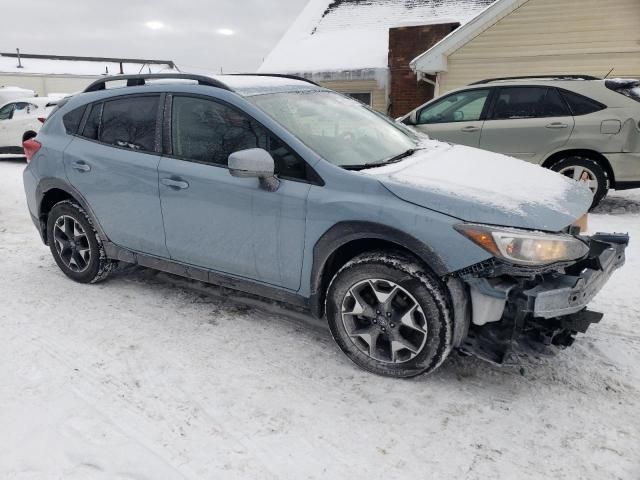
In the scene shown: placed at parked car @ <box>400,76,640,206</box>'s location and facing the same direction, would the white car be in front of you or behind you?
in front

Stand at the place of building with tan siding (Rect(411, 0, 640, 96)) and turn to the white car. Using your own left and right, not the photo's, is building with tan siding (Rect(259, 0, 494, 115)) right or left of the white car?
right

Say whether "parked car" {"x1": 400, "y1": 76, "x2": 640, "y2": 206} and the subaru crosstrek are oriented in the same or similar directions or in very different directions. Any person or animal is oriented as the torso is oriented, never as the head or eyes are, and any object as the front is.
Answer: very different directions

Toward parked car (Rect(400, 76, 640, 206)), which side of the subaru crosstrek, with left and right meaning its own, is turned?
left

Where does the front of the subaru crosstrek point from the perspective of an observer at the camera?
facing the viewer and to the right of the viewer

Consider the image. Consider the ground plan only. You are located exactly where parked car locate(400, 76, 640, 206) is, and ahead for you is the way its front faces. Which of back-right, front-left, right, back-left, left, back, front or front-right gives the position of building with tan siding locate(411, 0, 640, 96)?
right

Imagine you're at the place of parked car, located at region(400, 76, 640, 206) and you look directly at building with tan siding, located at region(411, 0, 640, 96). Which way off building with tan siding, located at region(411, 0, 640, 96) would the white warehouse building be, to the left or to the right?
left

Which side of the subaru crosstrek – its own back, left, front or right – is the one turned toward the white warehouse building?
back

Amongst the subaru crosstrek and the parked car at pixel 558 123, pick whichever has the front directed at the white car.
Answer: the parked car

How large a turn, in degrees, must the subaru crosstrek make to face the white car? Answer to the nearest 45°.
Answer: approximately 180°

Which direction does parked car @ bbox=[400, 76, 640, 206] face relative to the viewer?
to the viewer's left

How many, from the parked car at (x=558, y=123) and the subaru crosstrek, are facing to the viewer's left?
1

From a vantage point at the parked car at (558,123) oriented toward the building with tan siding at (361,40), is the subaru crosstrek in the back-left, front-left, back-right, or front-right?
back-left

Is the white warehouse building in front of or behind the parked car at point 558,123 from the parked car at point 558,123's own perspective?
in front
